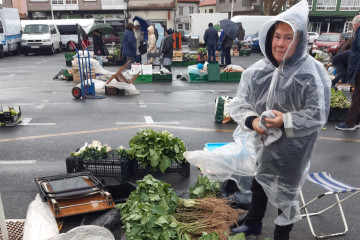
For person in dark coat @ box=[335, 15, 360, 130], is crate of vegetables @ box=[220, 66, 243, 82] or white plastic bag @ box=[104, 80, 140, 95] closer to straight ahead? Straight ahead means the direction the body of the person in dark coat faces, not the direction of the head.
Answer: the white plastic bag

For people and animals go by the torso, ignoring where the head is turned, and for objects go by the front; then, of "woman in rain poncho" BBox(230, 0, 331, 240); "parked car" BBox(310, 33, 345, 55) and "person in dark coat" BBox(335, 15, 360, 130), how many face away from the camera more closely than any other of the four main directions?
0

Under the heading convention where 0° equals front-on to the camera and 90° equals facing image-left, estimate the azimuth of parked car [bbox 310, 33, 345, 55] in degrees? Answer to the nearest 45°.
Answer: approximately 45°

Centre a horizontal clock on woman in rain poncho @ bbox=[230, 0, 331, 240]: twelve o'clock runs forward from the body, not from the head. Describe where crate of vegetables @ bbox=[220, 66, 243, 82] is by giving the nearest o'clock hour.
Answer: The crate of vegetables is roughly at 4 o'clock from the woman in rain poncho.

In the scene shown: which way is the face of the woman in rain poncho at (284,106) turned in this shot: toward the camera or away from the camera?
toward the camera

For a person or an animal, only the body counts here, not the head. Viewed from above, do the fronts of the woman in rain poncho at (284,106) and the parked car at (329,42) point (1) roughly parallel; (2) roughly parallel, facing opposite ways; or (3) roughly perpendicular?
roughly parallel

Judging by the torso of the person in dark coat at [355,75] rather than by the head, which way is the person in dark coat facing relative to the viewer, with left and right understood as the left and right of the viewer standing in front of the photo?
facing to the left of the viewer

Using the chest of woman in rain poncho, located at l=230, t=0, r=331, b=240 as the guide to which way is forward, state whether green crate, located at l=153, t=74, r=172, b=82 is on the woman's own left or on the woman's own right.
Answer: on the woman's own right

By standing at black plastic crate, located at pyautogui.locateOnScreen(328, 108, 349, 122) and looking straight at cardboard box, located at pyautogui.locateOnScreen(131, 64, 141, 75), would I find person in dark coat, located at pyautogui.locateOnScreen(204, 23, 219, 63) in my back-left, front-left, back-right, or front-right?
front-right

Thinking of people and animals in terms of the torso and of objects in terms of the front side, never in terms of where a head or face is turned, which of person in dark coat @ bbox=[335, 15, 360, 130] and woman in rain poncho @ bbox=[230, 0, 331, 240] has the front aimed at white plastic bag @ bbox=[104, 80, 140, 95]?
the person in dark coat

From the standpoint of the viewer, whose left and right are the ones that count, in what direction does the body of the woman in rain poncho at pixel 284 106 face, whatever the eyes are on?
facing the viewer and to the left of the viewer
